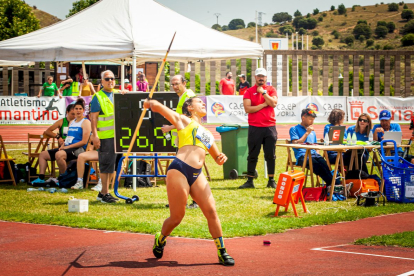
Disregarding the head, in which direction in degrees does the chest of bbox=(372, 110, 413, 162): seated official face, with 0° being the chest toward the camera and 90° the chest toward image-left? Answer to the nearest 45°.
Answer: approximately 0°

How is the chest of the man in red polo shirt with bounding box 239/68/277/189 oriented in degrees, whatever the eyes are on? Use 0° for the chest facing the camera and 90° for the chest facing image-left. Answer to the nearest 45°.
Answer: approximately 0°

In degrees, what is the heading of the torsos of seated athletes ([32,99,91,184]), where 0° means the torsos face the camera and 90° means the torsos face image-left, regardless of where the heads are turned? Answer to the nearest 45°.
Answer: approximately 45°

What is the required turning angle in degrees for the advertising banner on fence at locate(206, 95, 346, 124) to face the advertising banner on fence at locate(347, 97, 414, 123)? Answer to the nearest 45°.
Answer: approximately 135° to its left

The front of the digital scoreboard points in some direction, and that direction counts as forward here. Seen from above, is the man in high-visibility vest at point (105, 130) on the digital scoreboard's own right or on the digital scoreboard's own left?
on the digital scoreboard's own right

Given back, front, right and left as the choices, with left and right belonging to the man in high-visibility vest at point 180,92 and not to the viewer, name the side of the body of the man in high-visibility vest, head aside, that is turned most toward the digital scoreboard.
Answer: right
